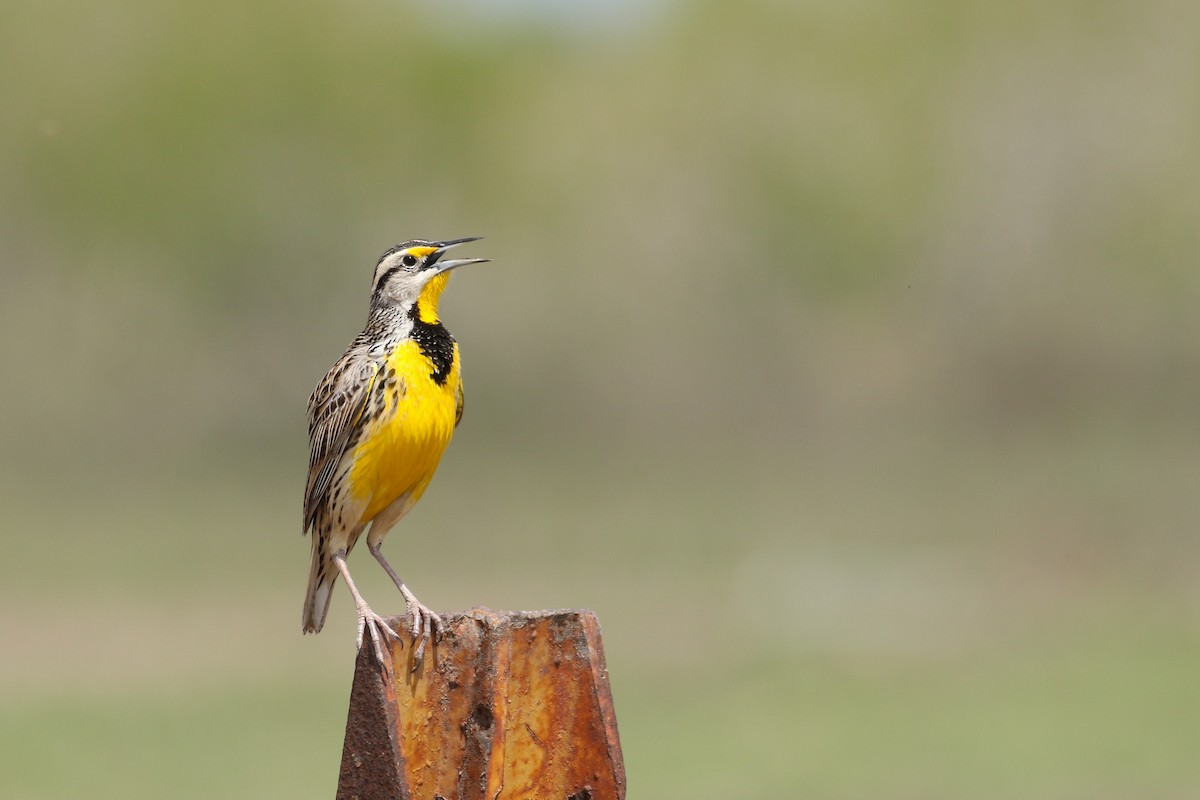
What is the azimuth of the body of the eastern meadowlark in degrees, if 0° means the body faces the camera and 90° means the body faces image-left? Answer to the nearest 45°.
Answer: approximately 315°
